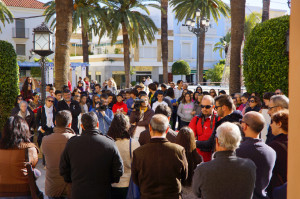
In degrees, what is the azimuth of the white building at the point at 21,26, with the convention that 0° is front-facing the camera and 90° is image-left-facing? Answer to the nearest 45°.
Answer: approximately 0°

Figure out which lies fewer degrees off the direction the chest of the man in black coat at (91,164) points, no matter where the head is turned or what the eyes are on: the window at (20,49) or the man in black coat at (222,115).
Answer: the window

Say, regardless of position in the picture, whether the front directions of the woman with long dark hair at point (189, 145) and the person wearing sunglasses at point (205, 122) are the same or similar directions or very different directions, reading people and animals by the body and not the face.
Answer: very different directions

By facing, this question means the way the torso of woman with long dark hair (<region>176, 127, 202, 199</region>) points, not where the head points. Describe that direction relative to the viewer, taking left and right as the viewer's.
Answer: facing away from the viewer

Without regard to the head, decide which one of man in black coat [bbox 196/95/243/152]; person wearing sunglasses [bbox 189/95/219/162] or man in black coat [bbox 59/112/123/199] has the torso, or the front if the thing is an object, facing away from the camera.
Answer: man in black coat [bbox 59/112/123/199]

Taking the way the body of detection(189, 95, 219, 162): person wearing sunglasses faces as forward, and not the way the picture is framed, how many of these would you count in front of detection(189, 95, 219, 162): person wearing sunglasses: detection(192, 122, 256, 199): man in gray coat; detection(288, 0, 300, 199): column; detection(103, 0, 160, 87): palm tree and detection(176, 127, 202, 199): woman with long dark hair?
3

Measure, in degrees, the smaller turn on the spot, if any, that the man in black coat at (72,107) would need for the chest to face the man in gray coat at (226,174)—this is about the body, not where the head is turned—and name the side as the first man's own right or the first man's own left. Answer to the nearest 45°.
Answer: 0° — they already face them

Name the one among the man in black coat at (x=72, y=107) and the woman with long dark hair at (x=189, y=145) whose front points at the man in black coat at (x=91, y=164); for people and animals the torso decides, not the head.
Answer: the man in black coat at (x=72, y=107)

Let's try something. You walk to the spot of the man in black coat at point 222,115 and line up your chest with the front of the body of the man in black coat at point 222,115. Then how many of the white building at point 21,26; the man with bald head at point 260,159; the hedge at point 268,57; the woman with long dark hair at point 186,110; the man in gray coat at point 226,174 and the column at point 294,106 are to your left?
3

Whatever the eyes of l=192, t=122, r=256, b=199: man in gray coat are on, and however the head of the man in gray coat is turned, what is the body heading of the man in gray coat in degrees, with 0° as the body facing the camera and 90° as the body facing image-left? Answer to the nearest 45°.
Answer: approximately 180°

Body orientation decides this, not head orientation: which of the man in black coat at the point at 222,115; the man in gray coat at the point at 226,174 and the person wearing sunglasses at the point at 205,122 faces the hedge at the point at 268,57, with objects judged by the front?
the man in gray coat at the point at 226,174

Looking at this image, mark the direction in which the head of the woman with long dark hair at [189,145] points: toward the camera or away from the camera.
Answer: away from the camera

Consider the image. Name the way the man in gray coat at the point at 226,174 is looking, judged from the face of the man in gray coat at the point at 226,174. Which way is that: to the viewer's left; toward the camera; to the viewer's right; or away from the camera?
away from the camera

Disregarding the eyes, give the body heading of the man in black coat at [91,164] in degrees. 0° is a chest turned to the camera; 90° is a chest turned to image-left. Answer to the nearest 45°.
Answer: approximately 180°
